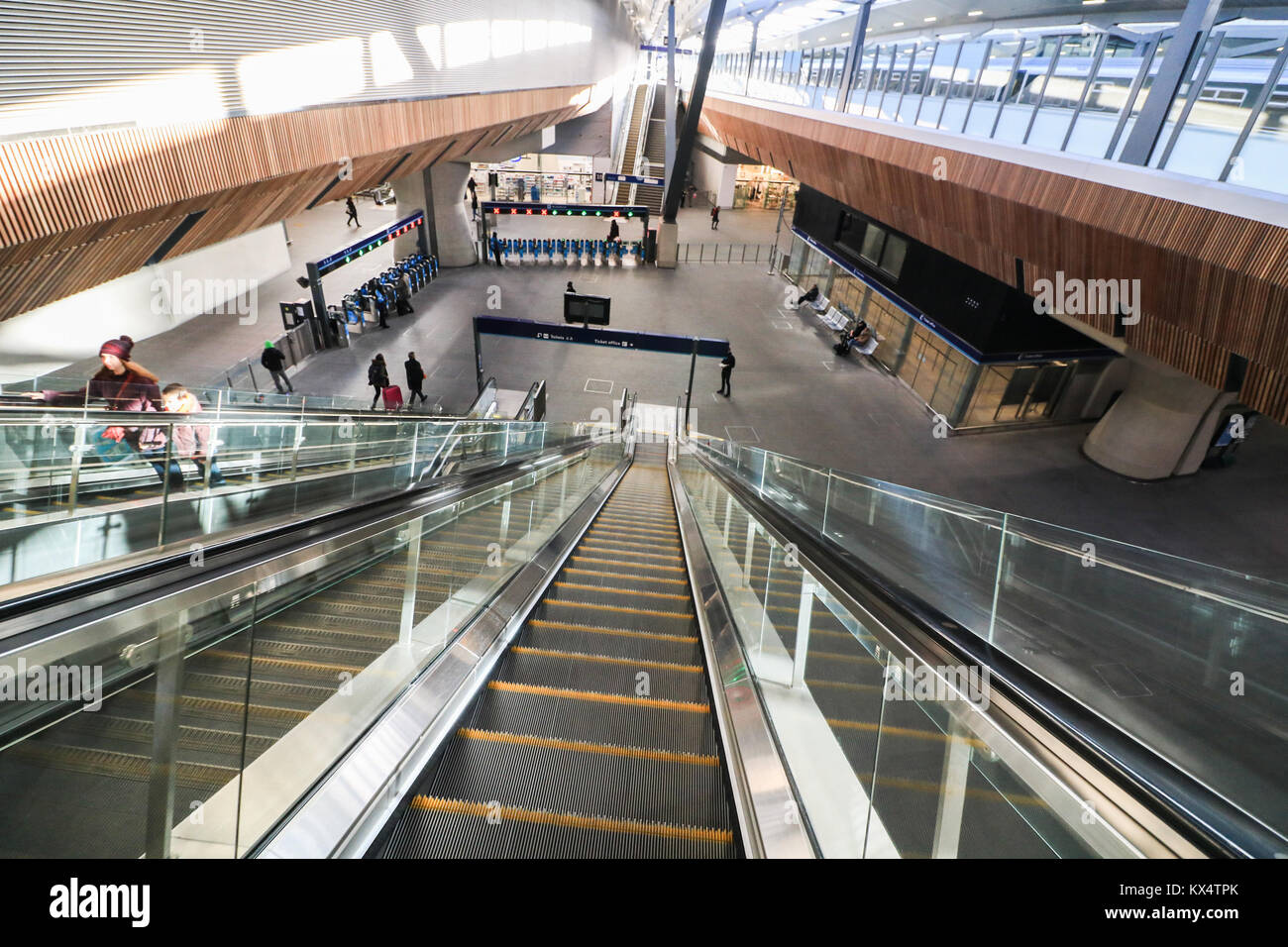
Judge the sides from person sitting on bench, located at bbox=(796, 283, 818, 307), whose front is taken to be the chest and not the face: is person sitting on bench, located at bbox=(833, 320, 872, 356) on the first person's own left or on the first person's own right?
on the first person's own left

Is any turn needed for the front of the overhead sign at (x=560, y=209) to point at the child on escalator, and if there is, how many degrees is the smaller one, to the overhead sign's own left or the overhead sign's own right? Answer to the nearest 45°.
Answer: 0° — it already faces them

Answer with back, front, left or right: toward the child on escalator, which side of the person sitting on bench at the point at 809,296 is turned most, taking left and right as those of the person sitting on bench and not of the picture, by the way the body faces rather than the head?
left

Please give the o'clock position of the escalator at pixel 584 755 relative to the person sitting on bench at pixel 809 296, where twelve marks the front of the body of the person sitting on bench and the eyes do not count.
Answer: The escalator is roughly at 9 o'clock from the person sitting on bench.

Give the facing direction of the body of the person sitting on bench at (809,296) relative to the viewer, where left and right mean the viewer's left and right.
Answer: facing to the left of the viewer
